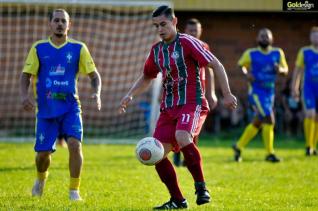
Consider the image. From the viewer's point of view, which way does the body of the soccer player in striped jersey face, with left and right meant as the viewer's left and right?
facing the viewer and to the left of the viewer

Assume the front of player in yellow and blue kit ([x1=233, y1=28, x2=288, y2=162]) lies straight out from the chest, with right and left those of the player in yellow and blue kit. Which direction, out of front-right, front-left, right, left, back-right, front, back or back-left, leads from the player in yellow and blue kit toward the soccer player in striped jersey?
front-right

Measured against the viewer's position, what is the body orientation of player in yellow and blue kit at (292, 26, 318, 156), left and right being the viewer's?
facing the viewer

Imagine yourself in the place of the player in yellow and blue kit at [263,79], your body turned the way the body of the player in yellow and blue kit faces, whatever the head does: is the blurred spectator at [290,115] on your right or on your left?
on your left

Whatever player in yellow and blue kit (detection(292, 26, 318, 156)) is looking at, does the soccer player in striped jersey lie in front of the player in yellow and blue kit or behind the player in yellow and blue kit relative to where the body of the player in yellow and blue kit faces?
in front

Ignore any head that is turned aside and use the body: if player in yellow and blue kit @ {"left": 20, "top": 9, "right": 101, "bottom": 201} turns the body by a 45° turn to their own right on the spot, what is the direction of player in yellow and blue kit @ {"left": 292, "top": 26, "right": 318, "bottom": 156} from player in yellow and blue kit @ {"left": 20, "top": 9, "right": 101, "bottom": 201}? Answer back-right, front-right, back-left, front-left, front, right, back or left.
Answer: back

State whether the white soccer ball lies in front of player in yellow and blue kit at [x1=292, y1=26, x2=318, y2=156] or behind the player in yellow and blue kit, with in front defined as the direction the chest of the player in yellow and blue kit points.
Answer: in front

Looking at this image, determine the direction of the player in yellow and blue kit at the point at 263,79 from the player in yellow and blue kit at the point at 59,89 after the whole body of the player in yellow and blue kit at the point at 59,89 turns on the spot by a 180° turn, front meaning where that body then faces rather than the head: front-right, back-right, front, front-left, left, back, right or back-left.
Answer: front-right

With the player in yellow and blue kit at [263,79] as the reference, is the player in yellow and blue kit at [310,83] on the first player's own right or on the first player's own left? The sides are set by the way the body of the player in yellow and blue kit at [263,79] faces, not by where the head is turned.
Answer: on the first player's own left

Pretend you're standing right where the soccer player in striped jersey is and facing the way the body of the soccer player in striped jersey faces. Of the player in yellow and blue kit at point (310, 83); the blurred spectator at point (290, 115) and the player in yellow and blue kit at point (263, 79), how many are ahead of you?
0

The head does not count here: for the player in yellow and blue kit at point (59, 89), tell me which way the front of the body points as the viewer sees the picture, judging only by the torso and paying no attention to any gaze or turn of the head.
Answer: toward the camera

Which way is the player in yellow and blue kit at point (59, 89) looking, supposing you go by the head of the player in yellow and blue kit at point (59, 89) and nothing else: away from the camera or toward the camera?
toward the camera

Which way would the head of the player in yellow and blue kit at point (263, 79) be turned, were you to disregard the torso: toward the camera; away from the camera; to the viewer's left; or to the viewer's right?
toward the camera
